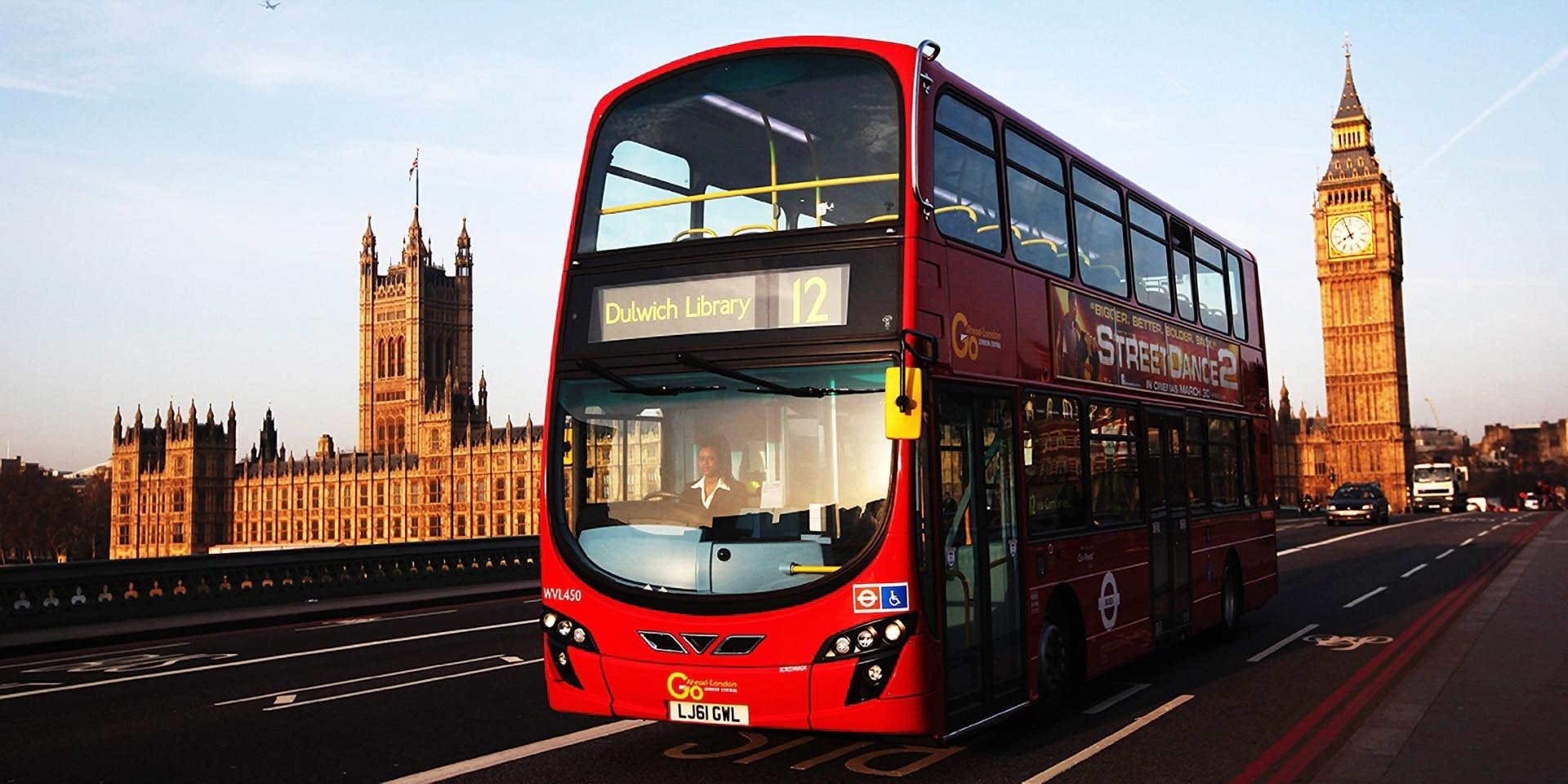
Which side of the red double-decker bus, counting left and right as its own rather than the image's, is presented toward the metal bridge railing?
right

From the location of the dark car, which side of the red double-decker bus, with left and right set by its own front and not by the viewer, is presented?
back

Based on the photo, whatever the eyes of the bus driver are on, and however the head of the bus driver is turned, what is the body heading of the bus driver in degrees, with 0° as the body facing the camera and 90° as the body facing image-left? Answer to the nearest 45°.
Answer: approximately 45°

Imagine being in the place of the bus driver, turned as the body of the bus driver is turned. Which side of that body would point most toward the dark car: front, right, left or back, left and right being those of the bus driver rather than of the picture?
back
